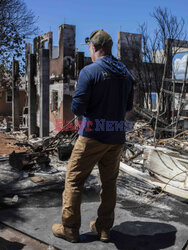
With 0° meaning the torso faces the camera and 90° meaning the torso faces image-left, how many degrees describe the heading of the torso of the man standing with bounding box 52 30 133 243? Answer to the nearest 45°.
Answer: approximately 135°

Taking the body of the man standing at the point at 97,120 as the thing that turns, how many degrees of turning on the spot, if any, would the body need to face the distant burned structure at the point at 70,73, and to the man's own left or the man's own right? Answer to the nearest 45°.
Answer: approximately 45° to the man's own right
